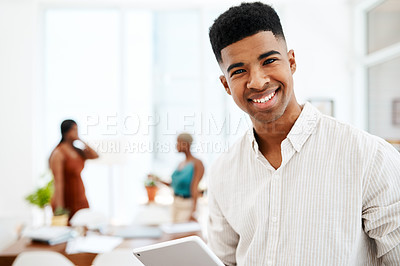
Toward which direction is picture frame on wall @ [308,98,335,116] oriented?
toward the camera

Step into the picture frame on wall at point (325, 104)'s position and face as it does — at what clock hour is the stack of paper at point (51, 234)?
The stack of paper is roughly at 1 o'clock from the picture frame on wall.

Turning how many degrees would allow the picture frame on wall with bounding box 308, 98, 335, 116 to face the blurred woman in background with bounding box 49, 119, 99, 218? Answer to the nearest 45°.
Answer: approximately 45° to its right

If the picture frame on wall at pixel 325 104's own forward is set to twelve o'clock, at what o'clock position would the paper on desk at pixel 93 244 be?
The paper on desk is roughly at 1 o'clock from the picture frame on wall.

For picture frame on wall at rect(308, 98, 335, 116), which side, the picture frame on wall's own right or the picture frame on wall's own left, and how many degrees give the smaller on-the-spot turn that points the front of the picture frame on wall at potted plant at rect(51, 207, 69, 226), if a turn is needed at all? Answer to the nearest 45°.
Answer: approximately 45° to the picture frame on wall's own right

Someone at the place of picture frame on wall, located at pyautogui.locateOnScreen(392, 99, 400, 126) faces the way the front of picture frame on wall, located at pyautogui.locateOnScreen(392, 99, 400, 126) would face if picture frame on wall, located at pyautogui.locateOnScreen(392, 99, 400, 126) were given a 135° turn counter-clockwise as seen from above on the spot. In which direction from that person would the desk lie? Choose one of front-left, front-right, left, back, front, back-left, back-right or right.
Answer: back

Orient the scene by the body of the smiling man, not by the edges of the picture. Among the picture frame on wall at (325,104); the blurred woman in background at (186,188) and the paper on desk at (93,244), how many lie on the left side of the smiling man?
0

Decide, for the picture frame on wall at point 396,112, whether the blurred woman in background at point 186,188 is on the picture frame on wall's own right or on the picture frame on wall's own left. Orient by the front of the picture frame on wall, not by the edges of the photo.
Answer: on the picture frame on wall's own right

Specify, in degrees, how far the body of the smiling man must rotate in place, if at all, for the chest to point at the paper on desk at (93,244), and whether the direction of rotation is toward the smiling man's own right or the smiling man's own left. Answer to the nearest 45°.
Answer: approximately 90° to the smiling man's own right

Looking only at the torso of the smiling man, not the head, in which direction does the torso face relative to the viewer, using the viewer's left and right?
facing the viewer and to the left of the viewer

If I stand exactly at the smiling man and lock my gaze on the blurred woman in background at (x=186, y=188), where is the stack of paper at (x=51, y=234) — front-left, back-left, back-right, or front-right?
front-left

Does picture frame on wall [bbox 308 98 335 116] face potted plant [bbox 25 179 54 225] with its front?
no

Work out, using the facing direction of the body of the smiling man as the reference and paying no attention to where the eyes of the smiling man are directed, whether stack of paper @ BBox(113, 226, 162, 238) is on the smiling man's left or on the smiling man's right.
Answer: on the smiling man's right
